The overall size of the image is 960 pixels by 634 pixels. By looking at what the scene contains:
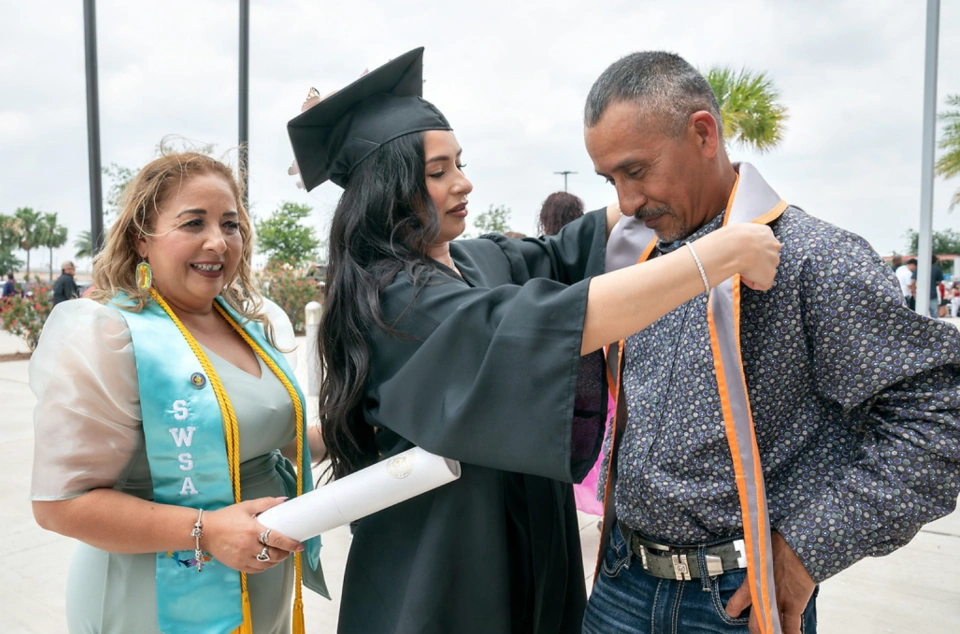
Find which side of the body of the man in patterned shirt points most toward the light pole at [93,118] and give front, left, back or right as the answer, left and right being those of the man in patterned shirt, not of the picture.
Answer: right

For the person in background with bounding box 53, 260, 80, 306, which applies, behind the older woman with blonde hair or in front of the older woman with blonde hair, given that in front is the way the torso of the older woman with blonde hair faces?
behind

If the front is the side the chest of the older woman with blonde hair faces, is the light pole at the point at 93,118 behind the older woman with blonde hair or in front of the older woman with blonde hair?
behind

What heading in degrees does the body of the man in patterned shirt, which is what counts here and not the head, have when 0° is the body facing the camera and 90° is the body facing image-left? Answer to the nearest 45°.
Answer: approximately 45°

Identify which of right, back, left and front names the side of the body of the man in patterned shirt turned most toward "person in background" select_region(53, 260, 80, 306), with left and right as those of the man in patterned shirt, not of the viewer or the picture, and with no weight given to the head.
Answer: right

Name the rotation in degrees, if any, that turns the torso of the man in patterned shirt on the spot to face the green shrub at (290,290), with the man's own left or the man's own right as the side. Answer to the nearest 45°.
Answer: approximately 90° to the man's own right

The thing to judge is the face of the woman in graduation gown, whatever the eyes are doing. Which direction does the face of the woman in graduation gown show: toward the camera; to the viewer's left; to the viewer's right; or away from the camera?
to the viewer's right

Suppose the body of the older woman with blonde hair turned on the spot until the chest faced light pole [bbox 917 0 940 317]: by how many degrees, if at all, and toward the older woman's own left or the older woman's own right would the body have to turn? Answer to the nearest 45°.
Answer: approximately 90° to the older woman's own left
